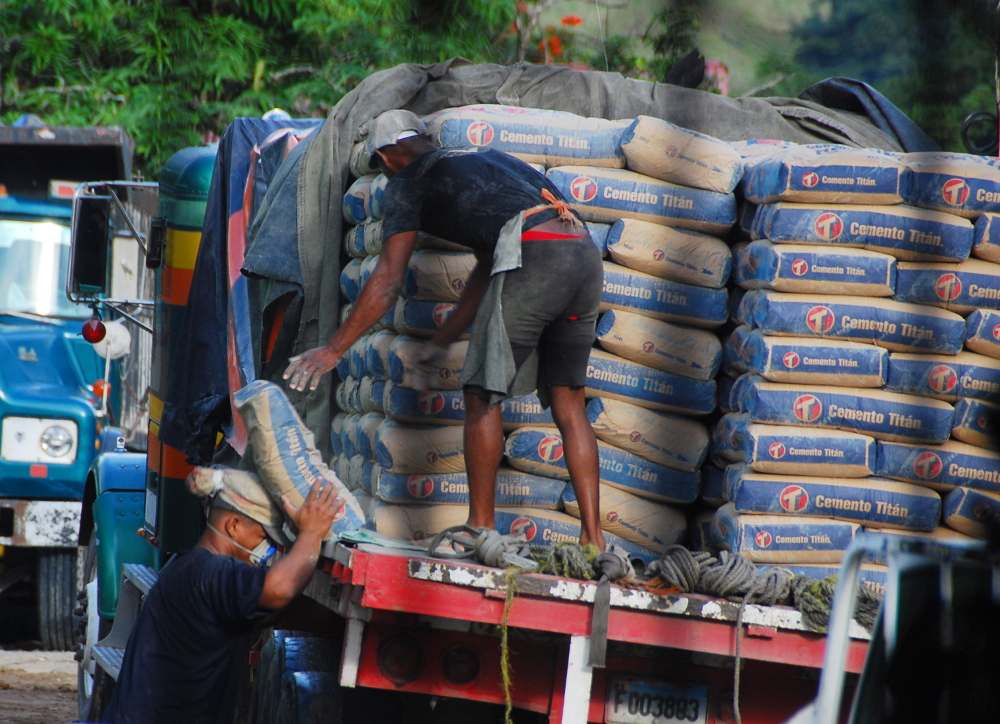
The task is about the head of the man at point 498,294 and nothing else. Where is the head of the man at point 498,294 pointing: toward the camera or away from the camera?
away from the camera

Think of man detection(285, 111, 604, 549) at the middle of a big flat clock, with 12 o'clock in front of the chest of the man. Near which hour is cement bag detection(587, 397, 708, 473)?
The cement bag is roughly at 4 o'clock from the man.

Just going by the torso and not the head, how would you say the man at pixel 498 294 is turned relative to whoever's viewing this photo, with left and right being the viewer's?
facing away from the viewer and to the left of the viewer

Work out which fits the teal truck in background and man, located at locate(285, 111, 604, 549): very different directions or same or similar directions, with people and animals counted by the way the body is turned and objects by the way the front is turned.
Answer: very different directions

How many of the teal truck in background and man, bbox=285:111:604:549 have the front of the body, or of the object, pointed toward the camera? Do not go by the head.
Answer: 1

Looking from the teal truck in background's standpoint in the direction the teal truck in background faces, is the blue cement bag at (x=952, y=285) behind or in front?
in front

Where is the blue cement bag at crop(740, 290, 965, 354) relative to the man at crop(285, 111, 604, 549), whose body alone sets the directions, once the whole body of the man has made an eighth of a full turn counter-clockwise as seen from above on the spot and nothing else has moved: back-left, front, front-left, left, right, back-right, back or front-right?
back

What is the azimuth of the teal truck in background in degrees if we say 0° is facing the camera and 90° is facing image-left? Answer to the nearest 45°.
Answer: approximately 0°

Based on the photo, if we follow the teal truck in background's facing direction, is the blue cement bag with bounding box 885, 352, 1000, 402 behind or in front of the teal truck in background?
in front

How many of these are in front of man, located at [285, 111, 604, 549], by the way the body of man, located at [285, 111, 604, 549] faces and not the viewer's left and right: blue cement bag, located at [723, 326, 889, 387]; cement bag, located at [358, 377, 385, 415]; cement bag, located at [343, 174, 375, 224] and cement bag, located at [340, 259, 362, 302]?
3
